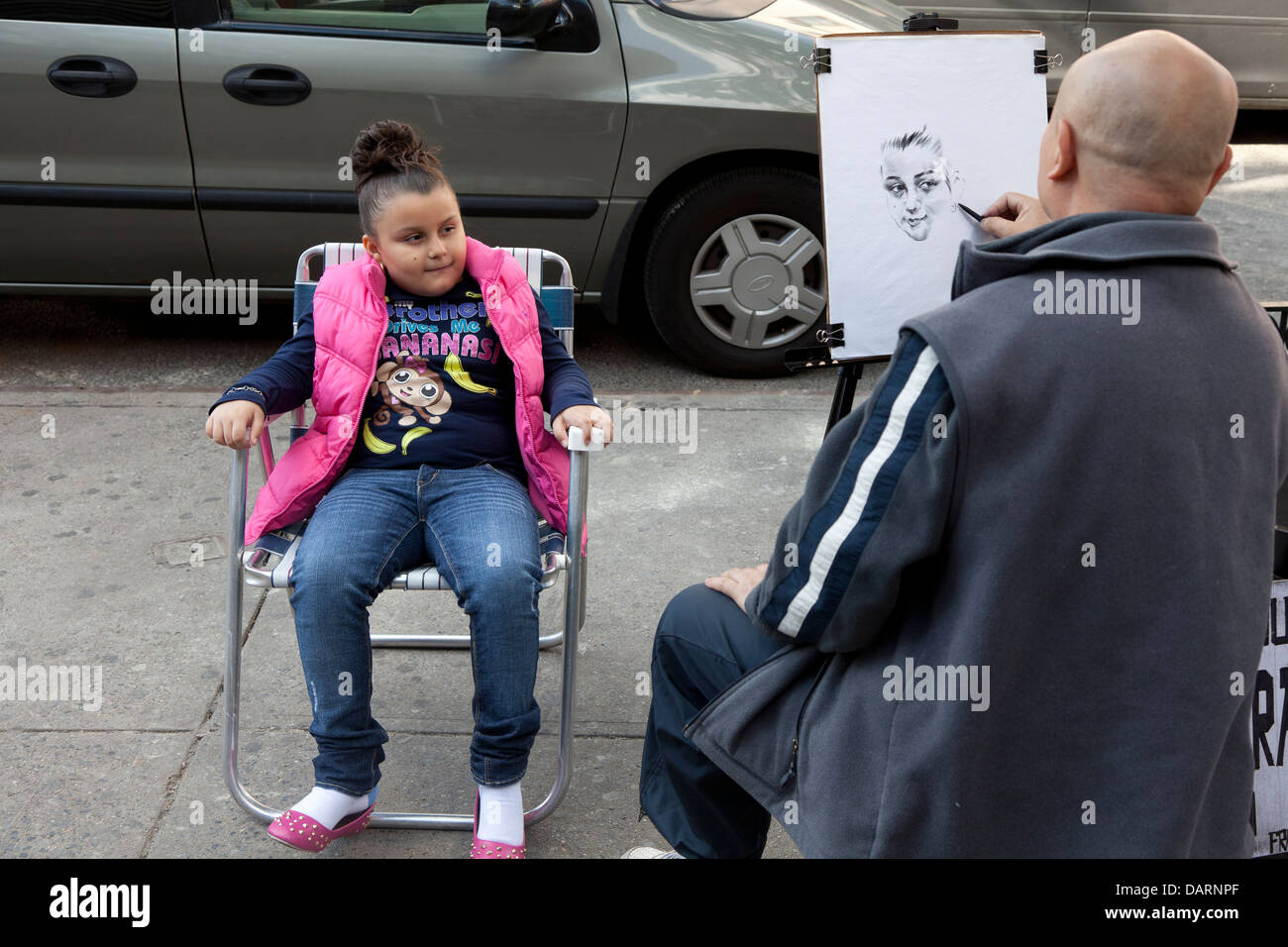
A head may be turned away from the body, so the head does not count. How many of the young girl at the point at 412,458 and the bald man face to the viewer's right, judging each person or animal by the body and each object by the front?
0

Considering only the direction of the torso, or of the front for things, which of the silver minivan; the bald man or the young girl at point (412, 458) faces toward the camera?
the young girl

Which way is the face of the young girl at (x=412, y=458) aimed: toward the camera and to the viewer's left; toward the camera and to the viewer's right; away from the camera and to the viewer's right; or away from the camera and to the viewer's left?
toward the camera and to the viewer's right

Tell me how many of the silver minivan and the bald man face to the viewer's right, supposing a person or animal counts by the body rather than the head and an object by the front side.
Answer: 1

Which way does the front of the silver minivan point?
to the viewer's right

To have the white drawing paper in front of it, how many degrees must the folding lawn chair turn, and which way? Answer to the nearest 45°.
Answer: approximately 135° to its left

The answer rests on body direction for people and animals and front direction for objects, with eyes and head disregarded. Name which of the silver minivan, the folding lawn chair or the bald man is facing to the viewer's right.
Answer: the silver minivan

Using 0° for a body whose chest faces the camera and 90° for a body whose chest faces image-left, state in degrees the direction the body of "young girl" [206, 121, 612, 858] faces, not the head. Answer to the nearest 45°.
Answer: approximately 0°

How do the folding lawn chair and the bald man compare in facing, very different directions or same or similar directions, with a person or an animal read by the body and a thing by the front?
very different directions

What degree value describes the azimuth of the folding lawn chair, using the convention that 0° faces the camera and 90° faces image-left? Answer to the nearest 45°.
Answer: approximately 0°
